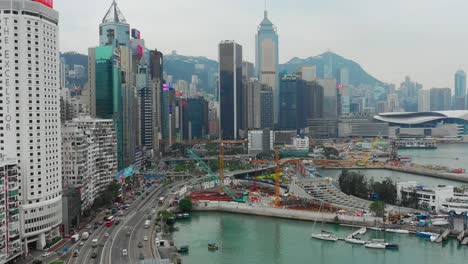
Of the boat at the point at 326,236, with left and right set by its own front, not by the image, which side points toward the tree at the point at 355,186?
right

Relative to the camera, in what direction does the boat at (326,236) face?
facing to the left of the viewer

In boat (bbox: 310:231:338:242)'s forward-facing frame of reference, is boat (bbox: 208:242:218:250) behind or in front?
in front

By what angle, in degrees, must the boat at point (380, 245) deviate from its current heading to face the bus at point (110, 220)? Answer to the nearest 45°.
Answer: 0° — it already faces it

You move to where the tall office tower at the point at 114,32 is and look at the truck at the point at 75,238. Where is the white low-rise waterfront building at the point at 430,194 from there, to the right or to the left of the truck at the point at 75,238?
left

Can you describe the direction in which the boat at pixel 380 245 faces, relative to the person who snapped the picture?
facing to the left of the viewer

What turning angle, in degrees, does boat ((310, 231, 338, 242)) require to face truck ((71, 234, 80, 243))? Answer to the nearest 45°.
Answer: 0° — it already faces it

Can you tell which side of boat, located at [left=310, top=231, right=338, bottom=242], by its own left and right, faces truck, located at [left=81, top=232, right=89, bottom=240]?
front

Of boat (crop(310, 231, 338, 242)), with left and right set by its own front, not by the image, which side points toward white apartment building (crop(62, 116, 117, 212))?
front
